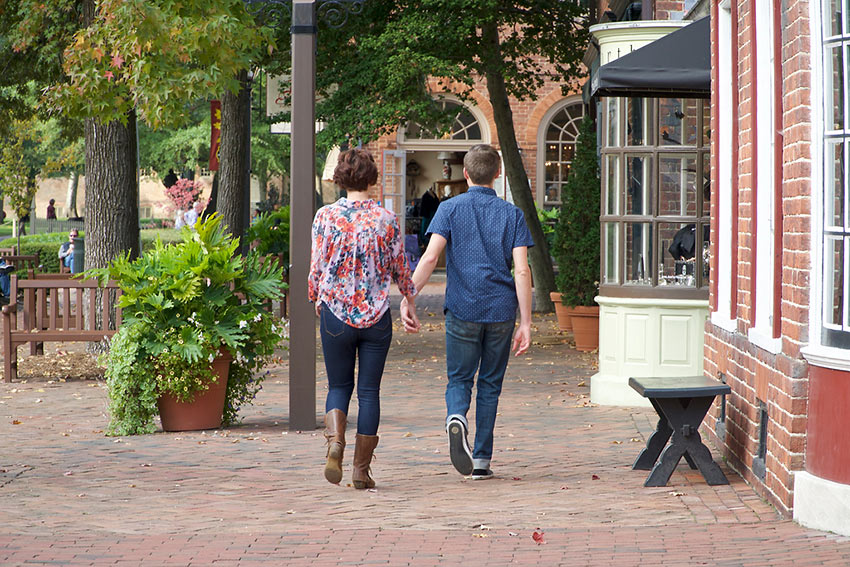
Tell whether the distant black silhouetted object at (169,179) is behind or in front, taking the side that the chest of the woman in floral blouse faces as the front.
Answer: in front

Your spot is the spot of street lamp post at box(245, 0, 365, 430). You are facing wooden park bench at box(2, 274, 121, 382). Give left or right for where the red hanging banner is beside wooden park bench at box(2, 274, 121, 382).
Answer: right

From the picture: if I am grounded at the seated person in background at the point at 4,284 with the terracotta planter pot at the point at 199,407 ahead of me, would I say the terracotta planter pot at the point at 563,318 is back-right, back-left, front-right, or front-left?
front-left

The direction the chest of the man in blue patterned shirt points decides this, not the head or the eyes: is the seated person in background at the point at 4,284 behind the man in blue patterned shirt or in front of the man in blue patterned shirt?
in front

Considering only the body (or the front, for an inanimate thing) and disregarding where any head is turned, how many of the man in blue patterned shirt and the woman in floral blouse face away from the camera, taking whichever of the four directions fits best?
2

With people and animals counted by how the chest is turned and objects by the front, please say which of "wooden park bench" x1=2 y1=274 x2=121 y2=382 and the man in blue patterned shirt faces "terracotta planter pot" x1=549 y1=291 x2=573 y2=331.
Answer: the man in blue patterned shirt

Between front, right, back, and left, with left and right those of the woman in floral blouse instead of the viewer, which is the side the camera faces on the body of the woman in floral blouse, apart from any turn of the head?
back

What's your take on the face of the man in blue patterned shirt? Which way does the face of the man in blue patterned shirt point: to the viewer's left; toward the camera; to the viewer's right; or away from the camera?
away from the camera

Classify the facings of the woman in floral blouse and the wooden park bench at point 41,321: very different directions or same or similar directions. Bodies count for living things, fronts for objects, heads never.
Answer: very different directions

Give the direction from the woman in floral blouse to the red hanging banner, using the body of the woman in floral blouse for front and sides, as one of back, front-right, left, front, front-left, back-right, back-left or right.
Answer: front

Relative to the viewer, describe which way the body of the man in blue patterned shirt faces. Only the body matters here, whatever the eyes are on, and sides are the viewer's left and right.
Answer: facing away from the viewer

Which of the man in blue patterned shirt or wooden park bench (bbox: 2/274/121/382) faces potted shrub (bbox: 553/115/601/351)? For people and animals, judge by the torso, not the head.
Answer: the man in blue patterned shirt

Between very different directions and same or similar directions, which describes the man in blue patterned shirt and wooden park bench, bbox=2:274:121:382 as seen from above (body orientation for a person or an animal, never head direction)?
very different directions

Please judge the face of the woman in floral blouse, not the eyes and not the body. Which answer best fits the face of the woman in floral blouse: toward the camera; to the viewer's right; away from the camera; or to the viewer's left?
away from the camera
